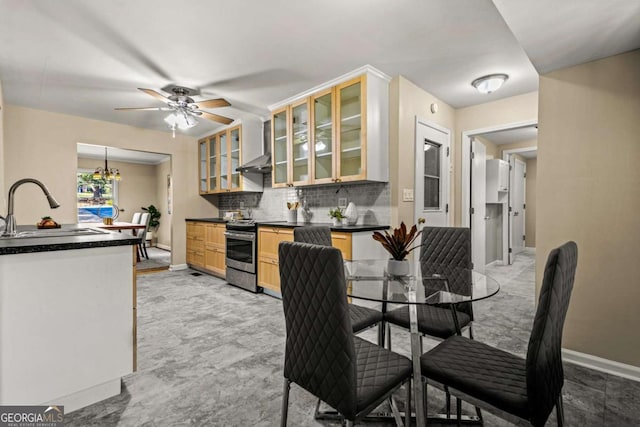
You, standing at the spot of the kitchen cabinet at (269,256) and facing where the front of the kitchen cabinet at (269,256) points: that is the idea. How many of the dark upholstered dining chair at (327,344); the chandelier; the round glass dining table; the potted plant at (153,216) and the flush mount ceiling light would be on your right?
2

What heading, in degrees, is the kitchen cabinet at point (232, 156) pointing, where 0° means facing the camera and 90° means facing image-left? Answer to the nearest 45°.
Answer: approximately 45°

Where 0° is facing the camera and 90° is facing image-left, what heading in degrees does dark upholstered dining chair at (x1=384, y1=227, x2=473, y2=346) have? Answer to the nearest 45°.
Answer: approximately 45°

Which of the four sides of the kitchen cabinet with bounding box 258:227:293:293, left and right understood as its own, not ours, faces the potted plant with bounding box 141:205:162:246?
right

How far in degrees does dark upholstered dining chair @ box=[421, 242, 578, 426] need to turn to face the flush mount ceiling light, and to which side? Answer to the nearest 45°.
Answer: approximately 45° to its right

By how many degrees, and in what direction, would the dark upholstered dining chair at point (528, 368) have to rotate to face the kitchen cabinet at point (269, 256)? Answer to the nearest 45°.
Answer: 0° — it already faces it

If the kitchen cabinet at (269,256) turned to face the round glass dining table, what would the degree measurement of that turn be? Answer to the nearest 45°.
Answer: approximately 45° to its left

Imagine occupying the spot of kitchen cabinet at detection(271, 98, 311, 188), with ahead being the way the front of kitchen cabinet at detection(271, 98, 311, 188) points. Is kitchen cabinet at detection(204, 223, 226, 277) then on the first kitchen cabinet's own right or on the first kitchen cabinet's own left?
on the first kitchen cabinet's own right

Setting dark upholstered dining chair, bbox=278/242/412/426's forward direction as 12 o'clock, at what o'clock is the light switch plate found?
The light switch plate is roughly at 11 o'clock from the dark upholstered dining chair.

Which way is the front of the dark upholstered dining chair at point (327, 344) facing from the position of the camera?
facing away from the viewer and to the right of the viewer

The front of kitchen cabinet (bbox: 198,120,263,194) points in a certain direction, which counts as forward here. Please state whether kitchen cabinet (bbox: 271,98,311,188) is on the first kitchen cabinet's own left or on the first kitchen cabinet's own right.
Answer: on the first kitchen cabinet's own left

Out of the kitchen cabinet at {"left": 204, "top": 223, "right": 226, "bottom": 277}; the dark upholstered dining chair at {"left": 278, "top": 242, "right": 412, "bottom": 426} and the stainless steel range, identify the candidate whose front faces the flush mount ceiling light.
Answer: the dark upholstered dining chair

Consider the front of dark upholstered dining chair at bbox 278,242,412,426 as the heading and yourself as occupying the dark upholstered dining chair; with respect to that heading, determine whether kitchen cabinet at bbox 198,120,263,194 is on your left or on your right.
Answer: on your left
